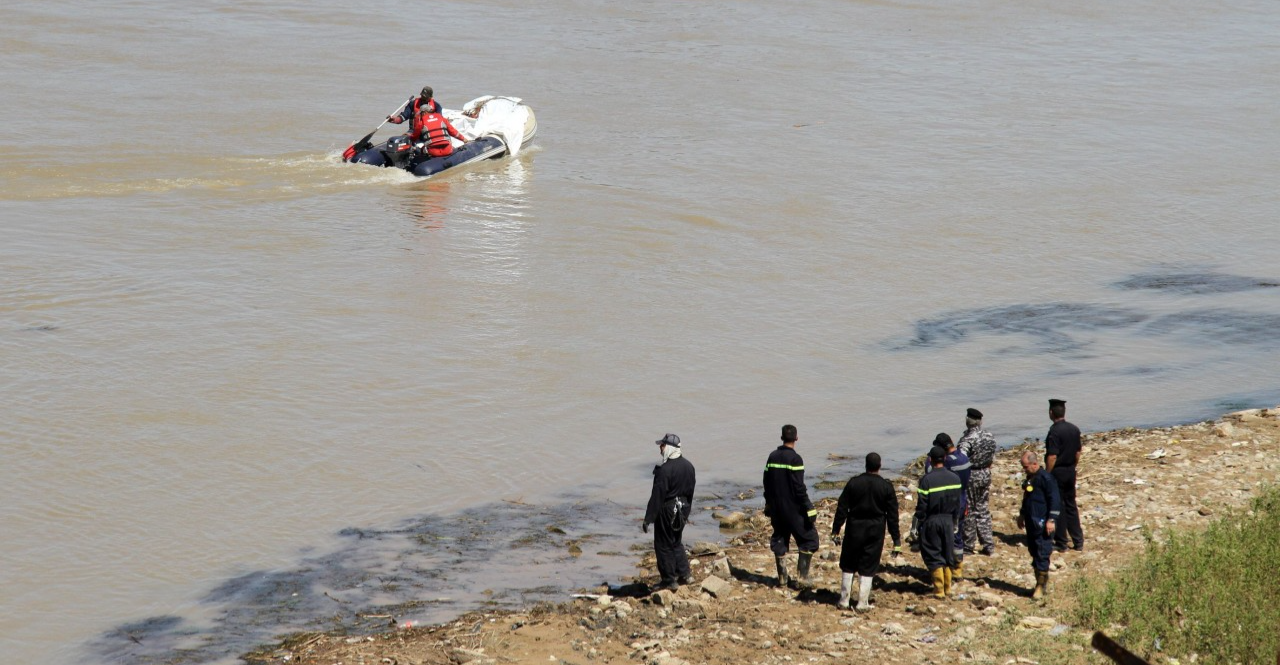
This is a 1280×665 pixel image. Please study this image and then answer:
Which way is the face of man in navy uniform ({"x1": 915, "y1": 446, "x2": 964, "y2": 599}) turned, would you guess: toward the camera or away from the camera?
away from the camera

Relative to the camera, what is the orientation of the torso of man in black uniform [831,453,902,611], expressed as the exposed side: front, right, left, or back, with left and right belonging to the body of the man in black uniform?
back

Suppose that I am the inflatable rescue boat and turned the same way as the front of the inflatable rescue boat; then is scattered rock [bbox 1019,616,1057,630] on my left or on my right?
on my right

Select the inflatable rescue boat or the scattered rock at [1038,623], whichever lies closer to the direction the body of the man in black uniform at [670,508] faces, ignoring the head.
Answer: the inflatable rescue boat

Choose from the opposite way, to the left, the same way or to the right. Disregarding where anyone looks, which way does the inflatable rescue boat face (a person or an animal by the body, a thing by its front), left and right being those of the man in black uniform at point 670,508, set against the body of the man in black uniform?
to the right

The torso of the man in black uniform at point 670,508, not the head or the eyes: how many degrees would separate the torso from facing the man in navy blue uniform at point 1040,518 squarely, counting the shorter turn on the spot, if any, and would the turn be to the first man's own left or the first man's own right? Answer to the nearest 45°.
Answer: approximately 135° to the first man's own right

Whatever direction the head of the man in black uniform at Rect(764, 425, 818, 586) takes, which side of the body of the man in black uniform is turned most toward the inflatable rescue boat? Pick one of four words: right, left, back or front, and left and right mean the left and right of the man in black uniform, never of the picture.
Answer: front

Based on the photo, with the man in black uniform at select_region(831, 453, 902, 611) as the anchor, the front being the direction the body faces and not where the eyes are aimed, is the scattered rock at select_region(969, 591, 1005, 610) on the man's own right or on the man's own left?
on the man's own right

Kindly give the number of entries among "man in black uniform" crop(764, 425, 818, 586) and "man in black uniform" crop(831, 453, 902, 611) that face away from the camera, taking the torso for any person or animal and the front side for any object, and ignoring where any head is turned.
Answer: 2

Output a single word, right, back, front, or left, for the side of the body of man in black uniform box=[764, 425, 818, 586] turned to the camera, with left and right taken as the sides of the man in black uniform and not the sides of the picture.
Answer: back

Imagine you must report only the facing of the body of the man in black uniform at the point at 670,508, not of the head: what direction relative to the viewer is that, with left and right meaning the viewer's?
facing away from the viewer and to the left of the viewer

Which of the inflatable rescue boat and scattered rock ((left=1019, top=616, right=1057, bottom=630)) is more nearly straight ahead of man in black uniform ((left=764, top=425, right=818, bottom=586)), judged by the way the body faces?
the inflatable rescue boat
